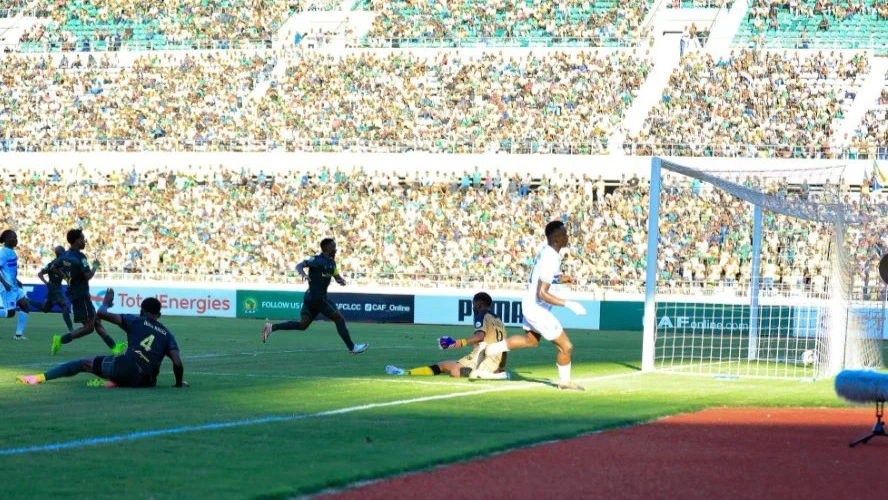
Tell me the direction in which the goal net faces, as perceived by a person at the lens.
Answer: facing to the left of the viewer

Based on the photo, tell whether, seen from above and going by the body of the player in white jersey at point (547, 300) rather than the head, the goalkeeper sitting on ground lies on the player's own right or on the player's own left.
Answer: on the player's own left

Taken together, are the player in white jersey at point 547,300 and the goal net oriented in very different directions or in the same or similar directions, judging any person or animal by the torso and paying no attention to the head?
very different directions

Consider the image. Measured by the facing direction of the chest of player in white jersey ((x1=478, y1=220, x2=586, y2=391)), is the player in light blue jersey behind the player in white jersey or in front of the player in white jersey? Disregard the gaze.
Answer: behind

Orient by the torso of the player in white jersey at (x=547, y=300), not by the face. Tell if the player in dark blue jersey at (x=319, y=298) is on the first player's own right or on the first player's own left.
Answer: on the first player's own left

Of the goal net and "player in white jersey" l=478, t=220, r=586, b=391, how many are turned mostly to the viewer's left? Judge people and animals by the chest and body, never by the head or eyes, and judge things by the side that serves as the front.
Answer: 1

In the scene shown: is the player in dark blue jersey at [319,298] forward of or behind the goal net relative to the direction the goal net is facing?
forward

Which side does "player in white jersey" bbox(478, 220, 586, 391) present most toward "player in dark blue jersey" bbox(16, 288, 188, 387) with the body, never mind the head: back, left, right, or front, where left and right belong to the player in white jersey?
back

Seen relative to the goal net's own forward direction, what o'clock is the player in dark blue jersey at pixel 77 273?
The player in dark blue jersey is roughly at 11 o'clock from the goal net.

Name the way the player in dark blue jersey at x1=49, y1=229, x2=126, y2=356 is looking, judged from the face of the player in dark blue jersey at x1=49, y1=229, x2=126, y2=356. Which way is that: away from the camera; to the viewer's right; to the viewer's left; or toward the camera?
to the viewer's right

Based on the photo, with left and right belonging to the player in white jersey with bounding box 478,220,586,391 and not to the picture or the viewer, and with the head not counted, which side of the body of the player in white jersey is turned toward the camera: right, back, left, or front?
right
